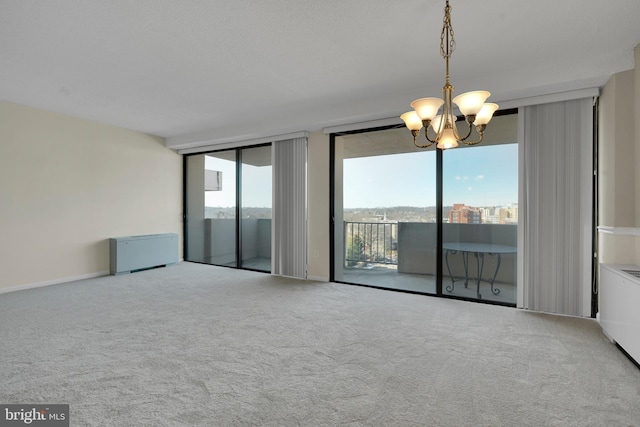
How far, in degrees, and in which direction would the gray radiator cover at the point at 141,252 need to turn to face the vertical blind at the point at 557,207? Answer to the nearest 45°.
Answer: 0° — it already faces it

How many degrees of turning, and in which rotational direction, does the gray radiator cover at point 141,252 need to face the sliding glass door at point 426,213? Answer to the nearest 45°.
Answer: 0° — it already faces it

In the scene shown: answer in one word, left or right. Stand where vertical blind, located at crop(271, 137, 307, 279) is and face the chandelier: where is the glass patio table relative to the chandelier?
left

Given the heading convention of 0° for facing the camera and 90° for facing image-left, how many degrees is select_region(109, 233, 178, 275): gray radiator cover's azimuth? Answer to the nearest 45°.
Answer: approximately 315°

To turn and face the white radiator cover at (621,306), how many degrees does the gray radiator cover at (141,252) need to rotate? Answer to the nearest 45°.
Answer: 0° — it already faces it

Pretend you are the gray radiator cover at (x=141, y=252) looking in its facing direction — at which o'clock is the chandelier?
The chandelier is roughly at 1 o'clock from the gray radiator cover.

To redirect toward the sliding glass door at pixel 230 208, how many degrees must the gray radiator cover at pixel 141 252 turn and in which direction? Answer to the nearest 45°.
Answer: approximately 45° to its left

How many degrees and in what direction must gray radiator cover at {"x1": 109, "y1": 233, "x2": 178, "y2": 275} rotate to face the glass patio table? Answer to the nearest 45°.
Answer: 0° — it already faces it
